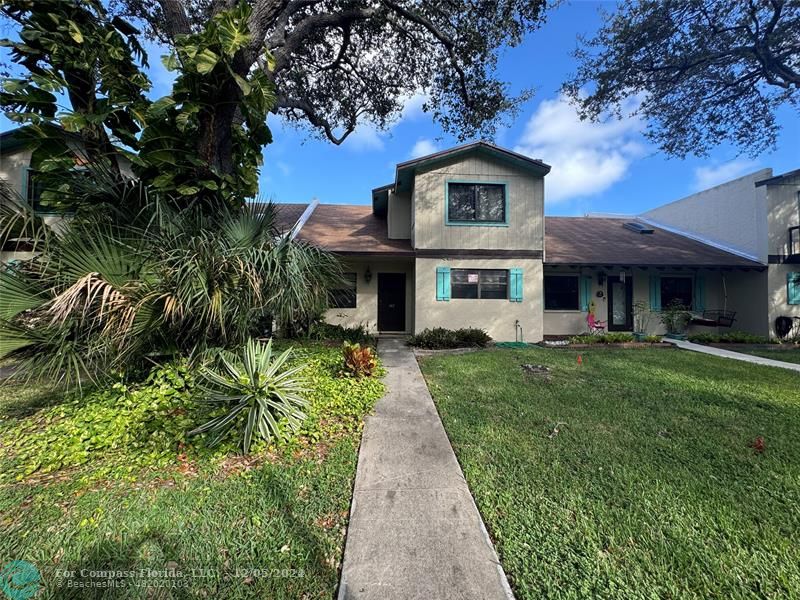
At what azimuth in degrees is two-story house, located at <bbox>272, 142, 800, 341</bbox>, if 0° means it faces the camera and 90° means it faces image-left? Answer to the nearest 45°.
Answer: approximately 0°

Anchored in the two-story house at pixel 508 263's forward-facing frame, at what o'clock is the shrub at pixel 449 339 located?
The shrub is roughly at 1 o'clock from the two-story house.

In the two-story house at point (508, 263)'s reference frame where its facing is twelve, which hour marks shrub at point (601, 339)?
The shrub is roughly at 11 o'clock from the two-story house.

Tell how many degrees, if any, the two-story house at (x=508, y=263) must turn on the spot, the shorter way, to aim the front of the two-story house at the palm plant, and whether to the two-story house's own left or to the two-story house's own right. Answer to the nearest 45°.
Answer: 0° — it already faces it

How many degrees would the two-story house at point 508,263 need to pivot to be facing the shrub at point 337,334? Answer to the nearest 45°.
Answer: approximately 45° to its right

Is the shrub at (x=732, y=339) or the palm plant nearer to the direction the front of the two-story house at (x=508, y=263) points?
the palm plant

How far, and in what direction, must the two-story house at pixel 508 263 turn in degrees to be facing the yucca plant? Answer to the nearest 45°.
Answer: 0° — it already faces it

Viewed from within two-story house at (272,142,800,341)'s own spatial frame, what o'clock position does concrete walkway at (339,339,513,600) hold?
The concrete walkway is roughly at 12 o'clock from the two-story house.

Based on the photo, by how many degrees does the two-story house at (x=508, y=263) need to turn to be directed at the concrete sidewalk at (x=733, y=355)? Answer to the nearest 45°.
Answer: approximately 90° to its left

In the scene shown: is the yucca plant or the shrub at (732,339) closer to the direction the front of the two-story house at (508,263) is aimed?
the yucca plant

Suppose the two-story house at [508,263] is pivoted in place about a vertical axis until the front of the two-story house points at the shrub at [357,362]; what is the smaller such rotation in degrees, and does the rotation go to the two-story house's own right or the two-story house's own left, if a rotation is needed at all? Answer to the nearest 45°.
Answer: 0° — it already faces it
